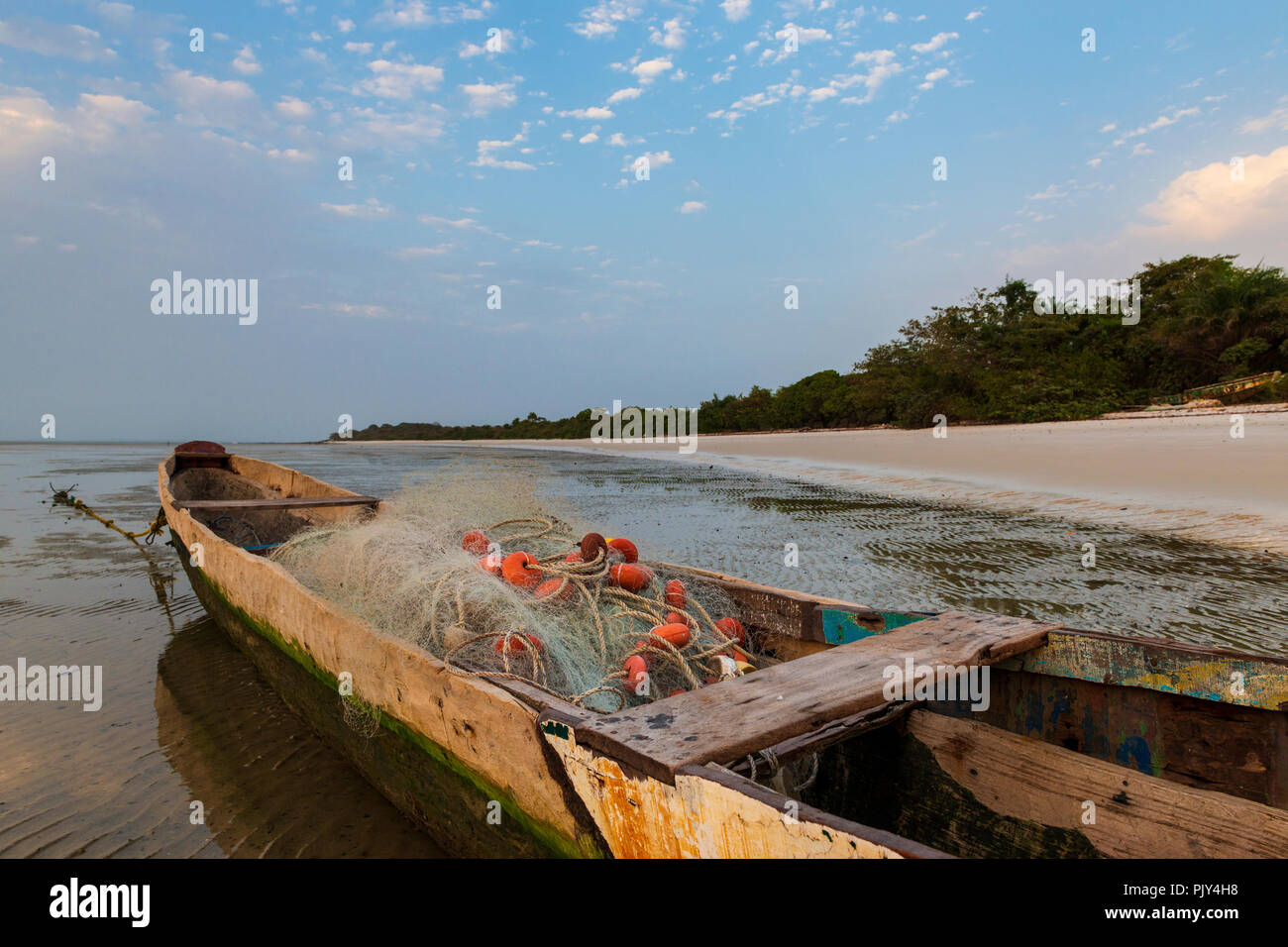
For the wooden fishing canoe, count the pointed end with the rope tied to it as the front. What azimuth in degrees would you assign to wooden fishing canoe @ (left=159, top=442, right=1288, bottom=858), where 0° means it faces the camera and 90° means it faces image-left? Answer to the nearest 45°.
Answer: approximately 135°
